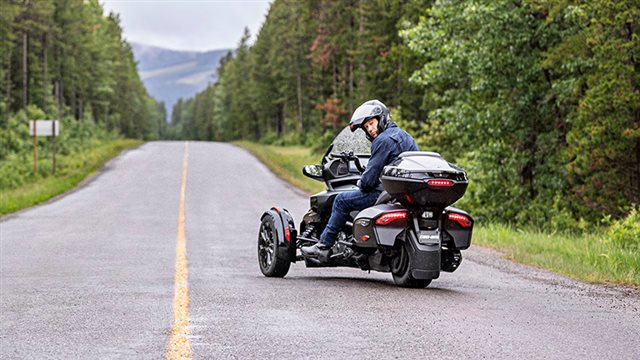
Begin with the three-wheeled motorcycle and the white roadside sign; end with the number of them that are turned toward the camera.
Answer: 1

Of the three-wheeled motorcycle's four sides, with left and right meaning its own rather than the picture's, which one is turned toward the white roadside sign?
front

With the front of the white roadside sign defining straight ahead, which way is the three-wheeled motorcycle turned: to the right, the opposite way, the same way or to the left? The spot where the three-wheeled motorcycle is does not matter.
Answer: the opposite way

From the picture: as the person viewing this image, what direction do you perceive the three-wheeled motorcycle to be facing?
facing away from the viewer and to the left of the viewer

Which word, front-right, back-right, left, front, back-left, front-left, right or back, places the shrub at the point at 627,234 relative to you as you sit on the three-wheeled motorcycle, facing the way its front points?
right
